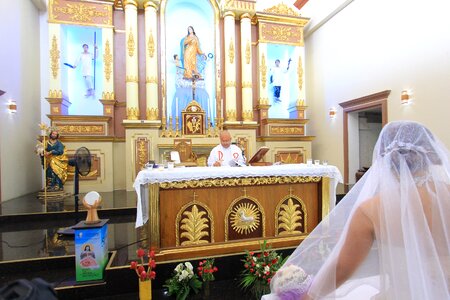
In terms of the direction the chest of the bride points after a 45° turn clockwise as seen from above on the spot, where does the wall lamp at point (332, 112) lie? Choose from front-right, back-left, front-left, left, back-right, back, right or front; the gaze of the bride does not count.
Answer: front-left

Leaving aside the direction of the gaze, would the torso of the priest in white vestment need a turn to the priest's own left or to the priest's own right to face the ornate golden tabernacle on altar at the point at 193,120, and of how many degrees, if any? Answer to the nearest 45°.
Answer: approximately 180°

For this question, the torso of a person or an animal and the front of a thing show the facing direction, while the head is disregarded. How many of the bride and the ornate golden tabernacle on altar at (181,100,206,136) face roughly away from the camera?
1

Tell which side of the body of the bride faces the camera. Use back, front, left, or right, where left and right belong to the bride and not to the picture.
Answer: back

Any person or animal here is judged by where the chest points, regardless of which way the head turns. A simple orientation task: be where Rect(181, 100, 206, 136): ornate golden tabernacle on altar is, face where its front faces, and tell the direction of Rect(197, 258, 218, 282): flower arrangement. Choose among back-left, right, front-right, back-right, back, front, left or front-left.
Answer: front

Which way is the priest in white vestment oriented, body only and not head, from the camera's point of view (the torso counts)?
toward the camera

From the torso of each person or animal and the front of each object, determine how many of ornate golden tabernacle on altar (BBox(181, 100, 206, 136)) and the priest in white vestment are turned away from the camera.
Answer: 0

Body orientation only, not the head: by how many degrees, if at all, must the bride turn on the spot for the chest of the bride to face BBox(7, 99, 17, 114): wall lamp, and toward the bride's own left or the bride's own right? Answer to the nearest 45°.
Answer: approximately 90° to the bride's own left

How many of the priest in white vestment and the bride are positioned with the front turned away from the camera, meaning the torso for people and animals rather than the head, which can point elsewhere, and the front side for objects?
1

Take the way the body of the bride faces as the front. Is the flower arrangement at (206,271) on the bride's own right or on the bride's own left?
on the bride's own left

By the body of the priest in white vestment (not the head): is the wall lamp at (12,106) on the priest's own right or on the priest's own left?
on the priest's own right

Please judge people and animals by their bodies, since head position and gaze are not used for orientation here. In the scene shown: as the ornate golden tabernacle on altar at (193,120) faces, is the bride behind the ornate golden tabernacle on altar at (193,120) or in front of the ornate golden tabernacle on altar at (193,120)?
in front

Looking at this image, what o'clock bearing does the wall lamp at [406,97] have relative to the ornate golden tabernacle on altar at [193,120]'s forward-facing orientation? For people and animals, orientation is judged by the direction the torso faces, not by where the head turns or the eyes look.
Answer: The wall lamp is roughly at 10 o'clock from the ornate golden tabernacle on altar.

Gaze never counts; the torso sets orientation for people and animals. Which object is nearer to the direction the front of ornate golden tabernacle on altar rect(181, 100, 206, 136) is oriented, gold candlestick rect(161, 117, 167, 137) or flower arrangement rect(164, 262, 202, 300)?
the flower arrangement
